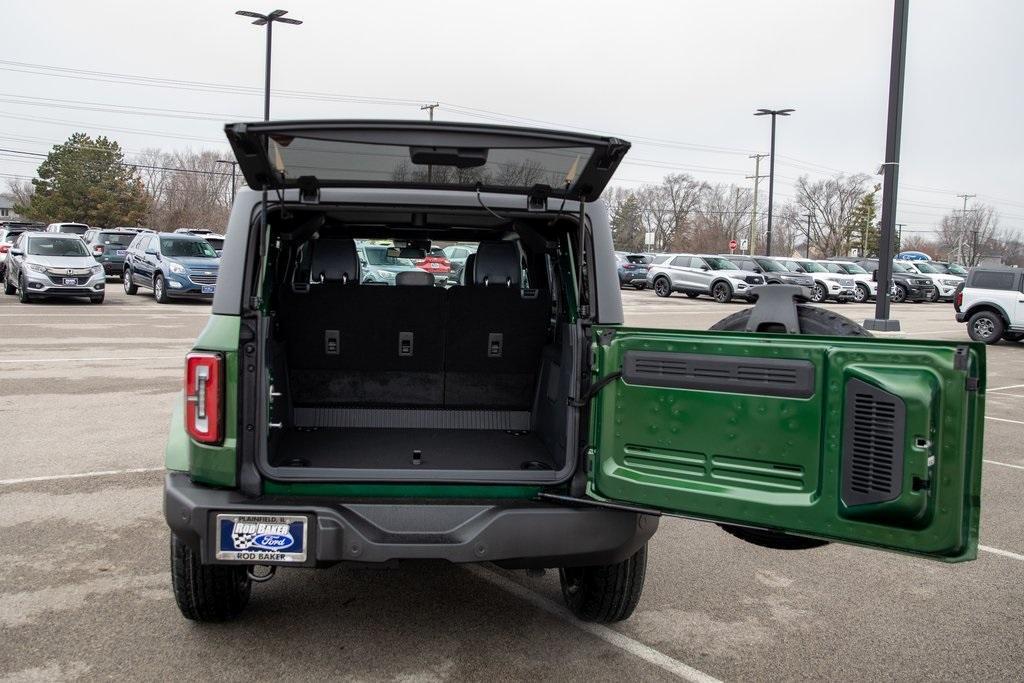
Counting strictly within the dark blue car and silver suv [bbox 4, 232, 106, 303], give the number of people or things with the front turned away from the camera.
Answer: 0

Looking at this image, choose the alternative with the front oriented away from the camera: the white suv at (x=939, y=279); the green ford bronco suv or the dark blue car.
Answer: the green ford bronco suv

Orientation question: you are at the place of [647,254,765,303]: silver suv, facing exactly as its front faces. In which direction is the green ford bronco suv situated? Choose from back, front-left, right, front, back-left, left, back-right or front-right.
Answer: front-right

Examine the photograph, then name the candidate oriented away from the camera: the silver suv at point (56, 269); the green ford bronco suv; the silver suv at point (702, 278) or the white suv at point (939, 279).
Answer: the green ford bronco suv

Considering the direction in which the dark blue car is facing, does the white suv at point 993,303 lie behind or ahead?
ahead

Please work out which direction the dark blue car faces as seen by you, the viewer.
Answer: facing the viewer and to the right of the viewer

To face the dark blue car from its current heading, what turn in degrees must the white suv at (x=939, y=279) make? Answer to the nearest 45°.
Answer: approximately 90° to its right

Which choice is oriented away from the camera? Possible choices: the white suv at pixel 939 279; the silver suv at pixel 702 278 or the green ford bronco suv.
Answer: the green ford bronco suv

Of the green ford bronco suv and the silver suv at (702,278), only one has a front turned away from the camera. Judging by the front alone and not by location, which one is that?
the green ford bronco suv

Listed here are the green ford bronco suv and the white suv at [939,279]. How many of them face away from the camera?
1

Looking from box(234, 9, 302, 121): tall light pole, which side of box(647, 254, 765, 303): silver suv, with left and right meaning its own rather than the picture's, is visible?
right

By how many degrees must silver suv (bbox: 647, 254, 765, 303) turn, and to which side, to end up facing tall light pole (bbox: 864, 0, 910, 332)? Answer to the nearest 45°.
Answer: approximately 45° to its right

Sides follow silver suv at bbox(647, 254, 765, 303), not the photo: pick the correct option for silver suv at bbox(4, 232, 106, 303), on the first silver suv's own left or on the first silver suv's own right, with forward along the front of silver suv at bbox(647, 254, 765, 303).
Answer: on the first silver suv's own right

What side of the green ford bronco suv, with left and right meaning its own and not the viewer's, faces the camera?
back

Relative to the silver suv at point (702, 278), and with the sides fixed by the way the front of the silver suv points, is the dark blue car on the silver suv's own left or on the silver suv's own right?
on the silver suv's own right
